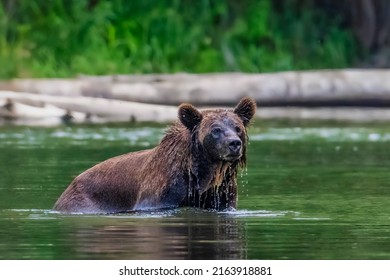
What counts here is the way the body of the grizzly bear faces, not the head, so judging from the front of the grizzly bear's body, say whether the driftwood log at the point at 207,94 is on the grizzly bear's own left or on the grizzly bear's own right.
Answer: on the grizzly bear's own left
